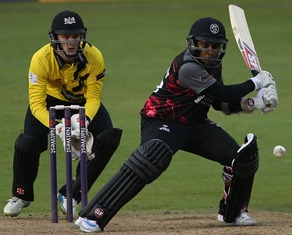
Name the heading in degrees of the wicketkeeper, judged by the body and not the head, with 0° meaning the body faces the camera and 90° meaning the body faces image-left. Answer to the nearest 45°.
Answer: approximately 0°

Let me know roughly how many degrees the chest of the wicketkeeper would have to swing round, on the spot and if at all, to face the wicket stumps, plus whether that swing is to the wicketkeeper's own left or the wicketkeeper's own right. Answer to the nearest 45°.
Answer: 0° — they already face it
